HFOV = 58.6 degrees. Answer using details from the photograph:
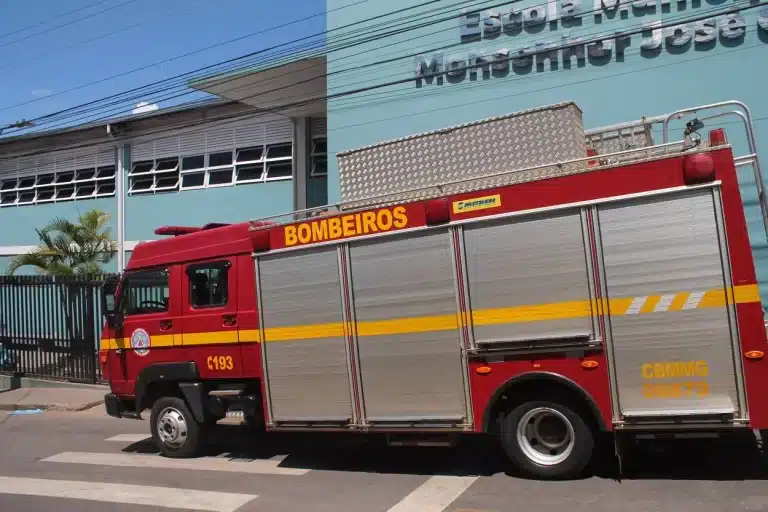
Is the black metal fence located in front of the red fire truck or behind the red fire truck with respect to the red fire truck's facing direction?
in front

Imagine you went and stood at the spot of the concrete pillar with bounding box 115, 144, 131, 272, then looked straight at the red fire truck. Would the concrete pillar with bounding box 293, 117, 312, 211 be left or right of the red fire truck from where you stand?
left

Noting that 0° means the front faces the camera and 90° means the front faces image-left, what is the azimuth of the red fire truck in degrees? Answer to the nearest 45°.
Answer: approximately 90°

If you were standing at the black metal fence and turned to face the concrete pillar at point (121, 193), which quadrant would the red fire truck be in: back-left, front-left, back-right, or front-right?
back-right

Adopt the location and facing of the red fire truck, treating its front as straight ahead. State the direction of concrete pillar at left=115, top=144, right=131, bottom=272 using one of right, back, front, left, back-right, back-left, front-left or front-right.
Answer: front-right

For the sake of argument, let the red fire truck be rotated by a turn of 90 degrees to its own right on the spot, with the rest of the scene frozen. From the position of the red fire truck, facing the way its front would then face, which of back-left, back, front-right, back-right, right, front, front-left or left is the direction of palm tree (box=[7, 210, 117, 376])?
front-left

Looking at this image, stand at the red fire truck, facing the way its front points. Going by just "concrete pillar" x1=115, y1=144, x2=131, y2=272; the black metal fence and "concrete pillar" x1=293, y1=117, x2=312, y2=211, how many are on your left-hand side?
0

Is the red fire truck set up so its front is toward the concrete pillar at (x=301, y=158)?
no
